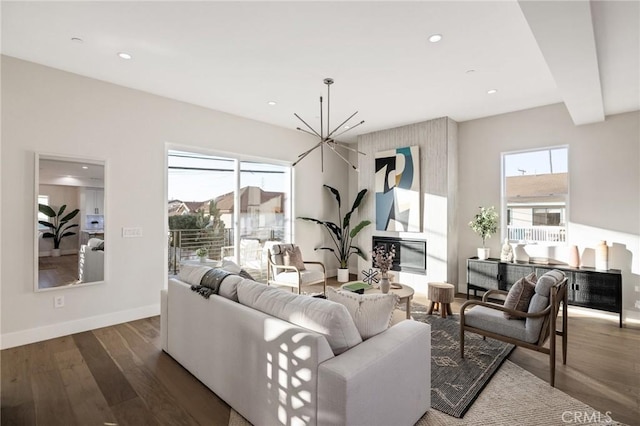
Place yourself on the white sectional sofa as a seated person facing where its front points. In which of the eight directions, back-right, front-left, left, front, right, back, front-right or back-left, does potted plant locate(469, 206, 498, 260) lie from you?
front

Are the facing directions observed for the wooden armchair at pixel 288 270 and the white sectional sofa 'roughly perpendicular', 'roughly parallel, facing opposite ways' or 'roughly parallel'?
roughly perpendicular

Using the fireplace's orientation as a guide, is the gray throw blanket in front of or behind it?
in front

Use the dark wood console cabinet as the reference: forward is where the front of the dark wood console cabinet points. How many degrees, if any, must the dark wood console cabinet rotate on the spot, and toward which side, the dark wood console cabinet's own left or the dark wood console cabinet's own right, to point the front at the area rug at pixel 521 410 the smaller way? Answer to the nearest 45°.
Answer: approximately 45° to the dark wood console cabinet's own left

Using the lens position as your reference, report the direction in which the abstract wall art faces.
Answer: facing the viewer and to the left of the viewer

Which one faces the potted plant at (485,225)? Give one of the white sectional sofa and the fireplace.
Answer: the white sectional sofa

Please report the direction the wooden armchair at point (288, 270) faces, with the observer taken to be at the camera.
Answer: facing the viewer and to the right of the viewer

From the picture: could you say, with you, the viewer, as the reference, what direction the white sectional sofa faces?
facing away from the viewer and to the right of the viewer

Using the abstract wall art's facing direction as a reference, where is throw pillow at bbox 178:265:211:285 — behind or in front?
in front
